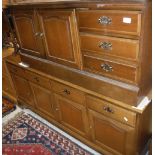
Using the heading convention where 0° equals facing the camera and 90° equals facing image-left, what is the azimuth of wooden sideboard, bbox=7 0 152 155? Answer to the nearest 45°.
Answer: approximately 45°

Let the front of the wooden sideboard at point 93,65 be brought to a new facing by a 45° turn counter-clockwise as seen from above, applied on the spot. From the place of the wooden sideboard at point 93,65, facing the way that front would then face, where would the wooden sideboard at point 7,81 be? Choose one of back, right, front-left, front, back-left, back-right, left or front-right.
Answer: back-right
